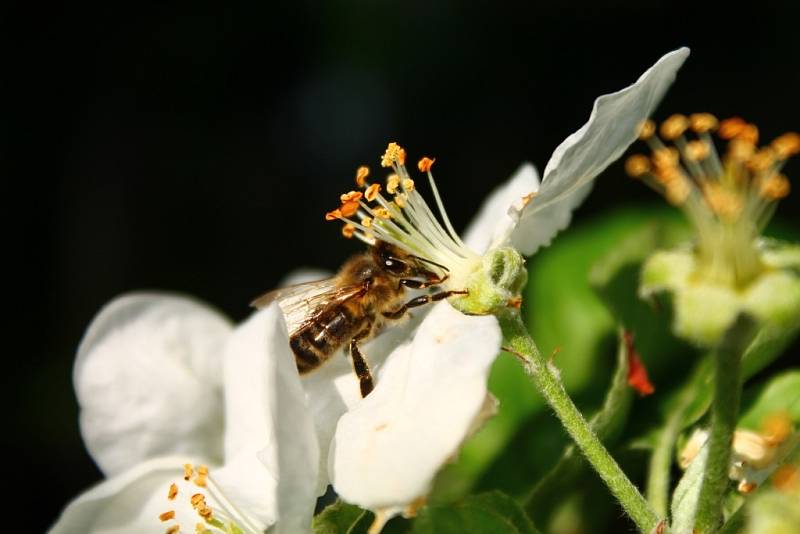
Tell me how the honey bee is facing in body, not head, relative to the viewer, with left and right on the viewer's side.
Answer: facing to the right of the viewer

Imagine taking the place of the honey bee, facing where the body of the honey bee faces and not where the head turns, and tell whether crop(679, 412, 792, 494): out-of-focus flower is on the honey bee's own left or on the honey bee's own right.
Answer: on the honey bee's own left

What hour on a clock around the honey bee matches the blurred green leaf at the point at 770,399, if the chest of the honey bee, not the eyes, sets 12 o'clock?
The blurred green leaf is roughly at 1 o'clock from the honey bee.
